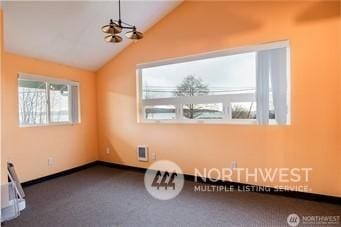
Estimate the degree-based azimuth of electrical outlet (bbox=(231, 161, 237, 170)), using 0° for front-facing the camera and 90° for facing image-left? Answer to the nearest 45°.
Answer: approximately 0°

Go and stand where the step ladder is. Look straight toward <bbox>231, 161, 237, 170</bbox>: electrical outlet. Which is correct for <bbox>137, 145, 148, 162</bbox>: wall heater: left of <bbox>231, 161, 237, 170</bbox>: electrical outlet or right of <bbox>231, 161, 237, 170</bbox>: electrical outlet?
left

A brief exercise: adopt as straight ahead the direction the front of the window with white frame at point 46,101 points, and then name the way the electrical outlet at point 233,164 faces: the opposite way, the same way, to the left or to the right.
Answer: to the right

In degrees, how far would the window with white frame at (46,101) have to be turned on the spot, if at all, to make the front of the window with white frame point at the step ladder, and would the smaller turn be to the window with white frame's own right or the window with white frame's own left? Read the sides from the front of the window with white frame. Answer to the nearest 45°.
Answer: approximately 45° to the window with white frame's own right

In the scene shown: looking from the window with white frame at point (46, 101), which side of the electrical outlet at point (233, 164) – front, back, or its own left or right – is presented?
right

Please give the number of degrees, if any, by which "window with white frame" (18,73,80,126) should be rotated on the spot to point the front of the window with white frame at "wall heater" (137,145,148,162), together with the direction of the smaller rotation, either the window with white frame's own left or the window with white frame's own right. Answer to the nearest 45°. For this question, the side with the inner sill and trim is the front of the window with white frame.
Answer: approximately 45° to the window with white frame's own left

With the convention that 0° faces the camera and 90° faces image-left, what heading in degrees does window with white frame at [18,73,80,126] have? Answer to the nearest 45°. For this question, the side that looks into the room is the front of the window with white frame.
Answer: approximately 315°

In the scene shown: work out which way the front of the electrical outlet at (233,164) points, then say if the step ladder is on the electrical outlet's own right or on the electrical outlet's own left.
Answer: on the electrical outlet's own right
